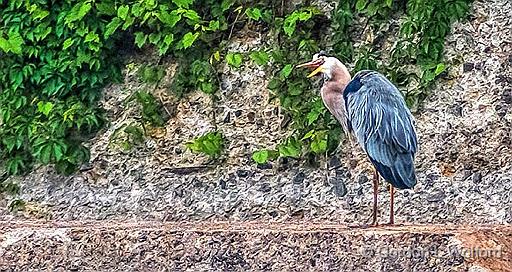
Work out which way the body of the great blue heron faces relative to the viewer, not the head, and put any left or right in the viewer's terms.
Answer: facing to the left of the viewer

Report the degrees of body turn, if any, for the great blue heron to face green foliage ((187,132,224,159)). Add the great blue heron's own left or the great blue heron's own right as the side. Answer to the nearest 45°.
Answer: approximately 45° to the great blue heron's own right

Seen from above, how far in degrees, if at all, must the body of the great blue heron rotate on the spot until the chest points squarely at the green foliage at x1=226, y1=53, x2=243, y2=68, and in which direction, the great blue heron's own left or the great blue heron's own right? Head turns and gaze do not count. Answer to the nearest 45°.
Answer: approximately 45° to the great blue heron's own right

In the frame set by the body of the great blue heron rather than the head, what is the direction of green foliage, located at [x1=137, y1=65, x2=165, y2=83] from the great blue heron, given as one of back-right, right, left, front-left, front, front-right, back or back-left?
front-right
